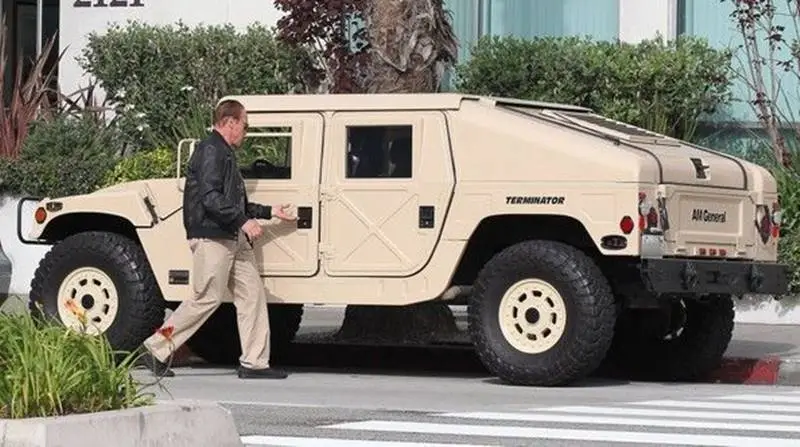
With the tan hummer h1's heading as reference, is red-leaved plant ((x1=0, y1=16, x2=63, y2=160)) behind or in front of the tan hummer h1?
in front

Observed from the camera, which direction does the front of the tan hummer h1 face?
facing away from the viewer and to the left of the viewer

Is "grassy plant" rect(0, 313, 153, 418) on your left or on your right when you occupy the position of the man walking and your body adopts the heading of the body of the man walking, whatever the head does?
on your right

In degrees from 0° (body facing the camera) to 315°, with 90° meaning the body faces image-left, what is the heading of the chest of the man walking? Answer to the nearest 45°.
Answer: approximately 270°

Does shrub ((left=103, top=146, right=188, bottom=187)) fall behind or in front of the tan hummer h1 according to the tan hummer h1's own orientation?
in front

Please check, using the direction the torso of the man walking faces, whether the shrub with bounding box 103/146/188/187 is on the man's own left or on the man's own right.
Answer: on the man's own left

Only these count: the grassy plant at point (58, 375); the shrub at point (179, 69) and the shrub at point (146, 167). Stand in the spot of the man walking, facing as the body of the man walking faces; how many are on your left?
2
